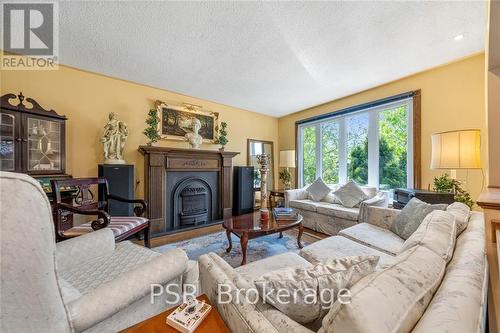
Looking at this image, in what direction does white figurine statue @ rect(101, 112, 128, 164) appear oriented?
toward the camera

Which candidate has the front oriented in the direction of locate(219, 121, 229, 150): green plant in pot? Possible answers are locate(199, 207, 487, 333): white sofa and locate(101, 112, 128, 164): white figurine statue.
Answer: the white sofa

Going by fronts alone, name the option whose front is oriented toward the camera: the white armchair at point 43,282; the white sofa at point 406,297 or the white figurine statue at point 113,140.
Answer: the white figurine statue

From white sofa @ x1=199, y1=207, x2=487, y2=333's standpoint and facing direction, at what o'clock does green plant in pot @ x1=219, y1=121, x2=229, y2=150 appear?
The green plant in pot is roughly at 12 o'clock from the white sofa.

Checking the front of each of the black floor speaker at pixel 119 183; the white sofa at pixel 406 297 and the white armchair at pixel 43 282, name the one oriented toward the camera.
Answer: the black floor speaker

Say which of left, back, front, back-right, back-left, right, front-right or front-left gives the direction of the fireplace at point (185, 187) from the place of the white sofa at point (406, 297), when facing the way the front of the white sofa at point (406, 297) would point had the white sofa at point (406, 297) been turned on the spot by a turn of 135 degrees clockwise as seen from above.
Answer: back-left

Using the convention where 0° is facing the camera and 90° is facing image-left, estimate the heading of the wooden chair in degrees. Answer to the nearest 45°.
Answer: approximately 315°

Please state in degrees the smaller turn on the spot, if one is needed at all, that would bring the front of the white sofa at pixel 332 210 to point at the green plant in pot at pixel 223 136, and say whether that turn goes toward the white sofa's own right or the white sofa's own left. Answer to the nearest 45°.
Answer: approximately 45° to the white sofa's own right

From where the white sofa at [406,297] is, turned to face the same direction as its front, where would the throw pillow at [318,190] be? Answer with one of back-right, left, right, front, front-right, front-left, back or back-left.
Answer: front-right

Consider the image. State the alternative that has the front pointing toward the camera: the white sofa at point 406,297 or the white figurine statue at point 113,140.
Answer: the white figurine statue

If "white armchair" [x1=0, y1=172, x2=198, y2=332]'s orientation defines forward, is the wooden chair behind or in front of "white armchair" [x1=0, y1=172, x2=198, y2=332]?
in front

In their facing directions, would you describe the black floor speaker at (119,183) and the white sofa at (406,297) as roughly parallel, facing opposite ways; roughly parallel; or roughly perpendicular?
roughly parallel, facing opposite ways

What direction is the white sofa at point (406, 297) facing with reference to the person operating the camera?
facing away from the viewer and to the left of the viewer

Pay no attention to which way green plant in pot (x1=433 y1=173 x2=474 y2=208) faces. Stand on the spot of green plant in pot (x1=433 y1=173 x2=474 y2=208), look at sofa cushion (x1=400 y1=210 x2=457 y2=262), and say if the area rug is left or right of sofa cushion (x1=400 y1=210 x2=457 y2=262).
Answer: right

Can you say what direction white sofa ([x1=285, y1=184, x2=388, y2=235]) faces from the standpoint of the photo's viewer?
facing the viewer and to the left of the viewer

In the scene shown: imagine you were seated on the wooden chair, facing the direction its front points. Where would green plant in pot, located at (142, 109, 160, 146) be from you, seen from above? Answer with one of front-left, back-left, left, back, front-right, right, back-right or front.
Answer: left

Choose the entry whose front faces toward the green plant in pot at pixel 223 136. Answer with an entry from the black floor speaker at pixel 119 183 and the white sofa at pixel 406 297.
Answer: the white sofa

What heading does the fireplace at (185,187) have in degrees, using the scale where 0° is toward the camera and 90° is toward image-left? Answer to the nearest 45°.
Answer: approximately 315°

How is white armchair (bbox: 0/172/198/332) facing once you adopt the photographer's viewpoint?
facing away from the viewer and to the right of the viewer
